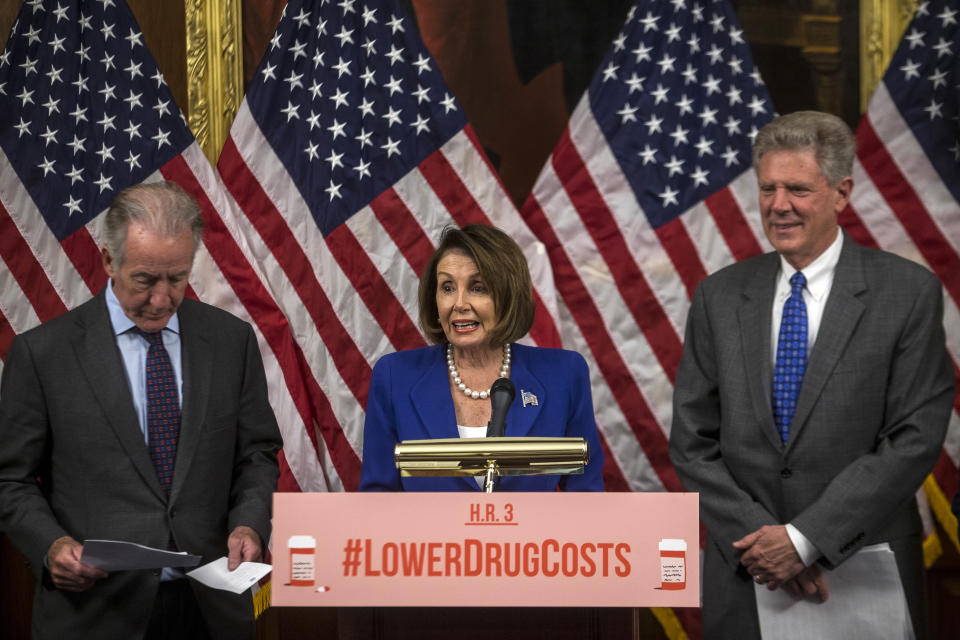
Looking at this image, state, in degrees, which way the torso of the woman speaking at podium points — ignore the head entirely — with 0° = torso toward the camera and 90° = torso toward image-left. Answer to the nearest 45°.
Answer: approximately 0°

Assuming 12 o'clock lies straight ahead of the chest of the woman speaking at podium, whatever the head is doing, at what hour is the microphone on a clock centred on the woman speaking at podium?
The microphone is roughly at 12 o'clock from the woman speaking at podium.

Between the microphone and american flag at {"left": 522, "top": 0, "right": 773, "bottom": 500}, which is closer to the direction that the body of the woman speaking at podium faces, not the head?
the microphone

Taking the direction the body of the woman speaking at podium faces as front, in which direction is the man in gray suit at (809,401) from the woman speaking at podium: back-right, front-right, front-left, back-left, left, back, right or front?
left

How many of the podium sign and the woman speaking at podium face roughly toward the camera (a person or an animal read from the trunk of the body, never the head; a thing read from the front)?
2

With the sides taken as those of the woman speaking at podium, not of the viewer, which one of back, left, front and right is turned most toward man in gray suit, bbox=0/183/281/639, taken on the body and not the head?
right

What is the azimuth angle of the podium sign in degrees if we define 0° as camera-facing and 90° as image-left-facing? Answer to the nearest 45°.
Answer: approximately 0°

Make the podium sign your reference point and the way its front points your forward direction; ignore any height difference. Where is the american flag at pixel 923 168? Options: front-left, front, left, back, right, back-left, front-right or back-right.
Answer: back-left

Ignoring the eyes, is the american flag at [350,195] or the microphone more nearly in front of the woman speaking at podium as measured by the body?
the microphone

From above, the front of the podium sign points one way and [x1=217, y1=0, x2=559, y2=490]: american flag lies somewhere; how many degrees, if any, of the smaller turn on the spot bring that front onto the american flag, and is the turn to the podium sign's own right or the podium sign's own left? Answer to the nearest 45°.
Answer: approximately 180°

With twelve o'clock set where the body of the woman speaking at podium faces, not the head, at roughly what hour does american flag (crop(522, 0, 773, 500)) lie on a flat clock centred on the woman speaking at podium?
The american flag is roughly at 7 o'clock from the woman speaking at podium.

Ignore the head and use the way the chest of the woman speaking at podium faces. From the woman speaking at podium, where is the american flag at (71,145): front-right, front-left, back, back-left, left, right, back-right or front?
back-right

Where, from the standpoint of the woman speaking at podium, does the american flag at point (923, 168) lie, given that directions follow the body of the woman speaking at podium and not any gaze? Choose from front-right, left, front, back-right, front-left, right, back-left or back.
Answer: back-left
